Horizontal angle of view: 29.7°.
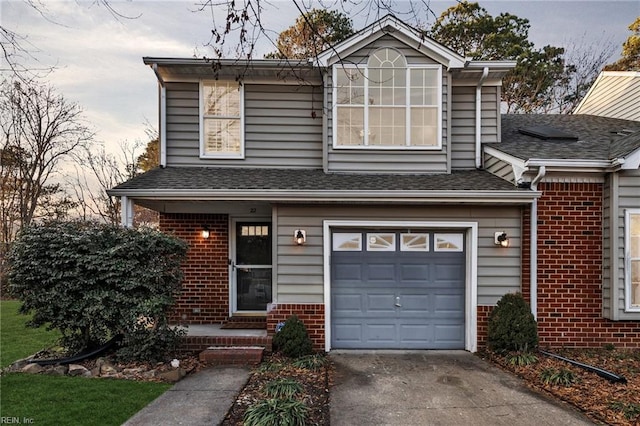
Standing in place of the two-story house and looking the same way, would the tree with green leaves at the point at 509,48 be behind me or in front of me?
behind

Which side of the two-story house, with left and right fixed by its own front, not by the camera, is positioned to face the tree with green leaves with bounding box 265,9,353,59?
back

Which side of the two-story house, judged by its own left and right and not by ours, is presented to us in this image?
front

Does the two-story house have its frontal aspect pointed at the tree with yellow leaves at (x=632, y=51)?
no

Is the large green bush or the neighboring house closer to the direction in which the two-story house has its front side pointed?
the large green bush

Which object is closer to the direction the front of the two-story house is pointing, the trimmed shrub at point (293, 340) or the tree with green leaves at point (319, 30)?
the trimmed shrub
